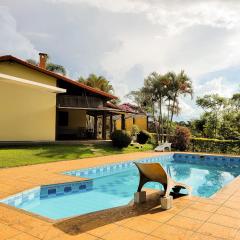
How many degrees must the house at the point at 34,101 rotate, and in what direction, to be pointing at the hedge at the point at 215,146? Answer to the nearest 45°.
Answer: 0° — it already faces it

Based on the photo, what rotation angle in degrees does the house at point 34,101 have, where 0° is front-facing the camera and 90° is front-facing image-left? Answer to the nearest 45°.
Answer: approximately 270°

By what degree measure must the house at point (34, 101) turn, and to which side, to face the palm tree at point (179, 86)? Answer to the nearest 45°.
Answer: approximately 90° to its left

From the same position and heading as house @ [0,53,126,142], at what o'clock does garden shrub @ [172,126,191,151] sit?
The garden shrub is roughly at 12 o'clock from the house.

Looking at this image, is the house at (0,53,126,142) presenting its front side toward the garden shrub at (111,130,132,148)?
yes
